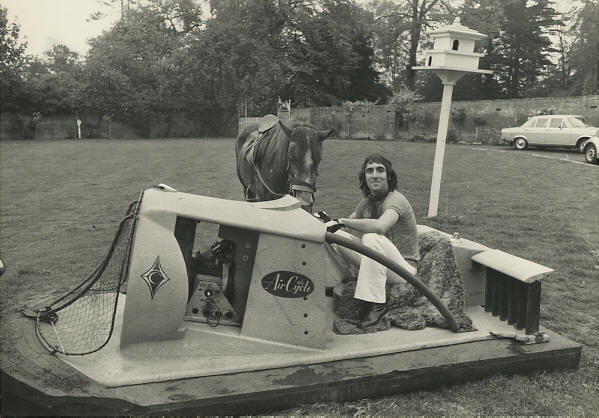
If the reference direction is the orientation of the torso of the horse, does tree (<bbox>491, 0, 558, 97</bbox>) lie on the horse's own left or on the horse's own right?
on the horse's own left

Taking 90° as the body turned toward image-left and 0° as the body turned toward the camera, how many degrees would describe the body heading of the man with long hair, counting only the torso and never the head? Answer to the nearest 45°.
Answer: approximately 45°

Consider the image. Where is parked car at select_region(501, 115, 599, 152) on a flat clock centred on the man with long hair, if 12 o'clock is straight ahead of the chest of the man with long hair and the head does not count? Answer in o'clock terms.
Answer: The parked car is roughly at 5 o'clock from the man with long hair.

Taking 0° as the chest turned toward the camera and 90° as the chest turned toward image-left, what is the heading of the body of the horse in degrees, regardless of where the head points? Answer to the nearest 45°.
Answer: approximately 315°

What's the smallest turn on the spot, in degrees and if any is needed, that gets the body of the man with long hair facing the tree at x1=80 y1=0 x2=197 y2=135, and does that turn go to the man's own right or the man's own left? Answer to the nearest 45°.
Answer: approximately 90° to the man's own right

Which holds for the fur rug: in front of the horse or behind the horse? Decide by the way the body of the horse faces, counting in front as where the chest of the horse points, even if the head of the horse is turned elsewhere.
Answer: in front

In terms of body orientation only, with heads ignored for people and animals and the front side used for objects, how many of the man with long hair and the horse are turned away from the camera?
0

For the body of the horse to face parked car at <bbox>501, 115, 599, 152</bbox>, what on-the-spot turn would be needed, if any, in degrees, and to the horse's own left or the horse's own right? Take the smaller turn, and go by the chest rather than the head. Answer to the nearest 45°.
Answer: approximately 90° to the horse's own left

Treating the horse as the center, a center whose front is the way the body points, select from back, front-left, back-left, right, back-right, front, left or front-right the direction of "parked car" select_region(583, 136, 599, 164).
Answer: left

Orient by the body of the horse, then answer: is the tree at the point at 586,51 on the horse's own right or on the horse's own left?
on the horse's own left

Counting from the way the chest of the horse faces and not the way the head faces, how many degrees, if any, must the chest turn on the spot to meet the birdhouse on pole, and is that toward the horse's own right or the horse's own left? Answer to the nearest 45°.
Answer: approximately 90° to the horse's own left
